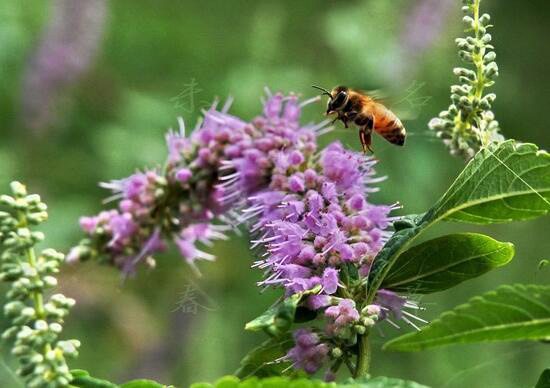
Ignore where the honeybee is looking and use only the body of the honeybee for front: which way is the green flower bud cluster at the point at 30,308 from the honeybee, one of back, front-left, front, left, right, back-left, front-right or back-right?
front-left

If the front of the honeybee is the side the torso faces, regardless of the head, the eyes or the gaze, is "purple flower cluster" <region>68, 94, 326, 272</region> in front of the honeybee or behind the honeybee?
in front

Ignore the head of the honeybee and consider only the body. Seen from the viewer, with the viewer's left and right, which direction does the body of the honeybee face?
facing to the left of the viewer
